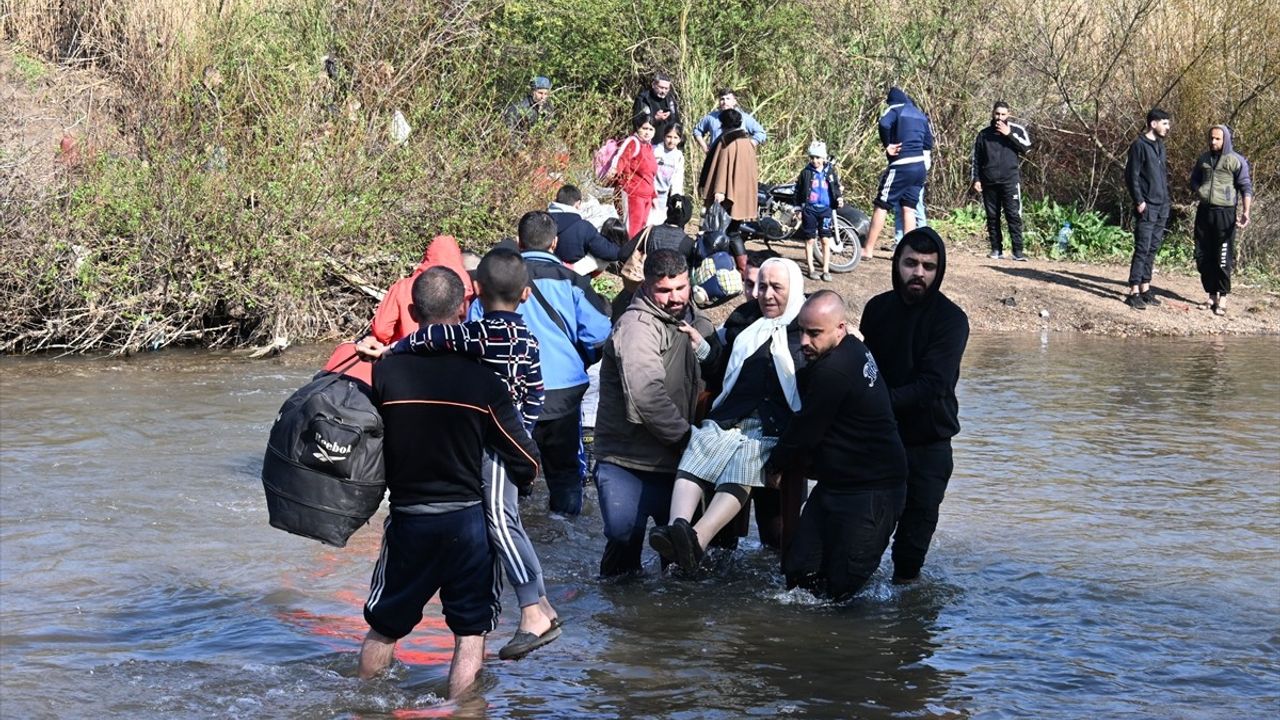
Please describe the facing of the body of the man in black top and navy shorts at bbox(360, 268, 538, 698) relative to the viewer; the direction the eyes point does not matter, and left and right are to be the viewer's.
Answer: facing away from the viewer

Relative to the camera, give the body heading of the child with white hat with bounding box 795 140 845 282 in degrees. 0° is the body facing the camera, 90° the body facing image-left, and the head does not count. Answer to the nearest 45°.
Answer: approximately 0°

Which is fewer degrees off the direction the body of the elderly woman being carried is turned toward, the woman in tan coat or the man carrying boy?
the man carrying boy

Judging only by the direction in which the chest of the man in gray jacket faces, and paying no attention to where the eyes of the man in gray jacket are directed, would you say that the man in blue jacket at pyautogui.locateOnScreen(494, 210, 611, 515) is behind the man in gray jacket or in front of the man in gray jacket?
behind

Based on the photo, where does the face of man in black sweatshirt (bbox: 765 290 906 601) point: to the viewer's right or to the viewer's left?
to the viewer's left

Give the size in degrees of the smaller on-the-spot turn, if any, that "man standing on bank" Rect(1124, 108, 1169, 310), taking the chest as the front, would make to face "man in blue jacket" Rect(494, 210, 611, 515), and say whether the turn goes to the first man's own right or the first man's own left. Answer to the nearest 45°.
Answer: approximately 45° to the first man's own right

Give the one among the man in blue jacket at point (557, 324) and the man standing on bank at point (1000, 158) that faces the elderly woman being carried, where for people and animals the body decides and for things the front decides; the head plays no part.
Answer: the man standing on bank

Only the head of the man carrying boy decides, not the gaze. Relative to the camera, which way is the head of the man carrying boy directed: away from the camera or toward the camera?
away from the camera
